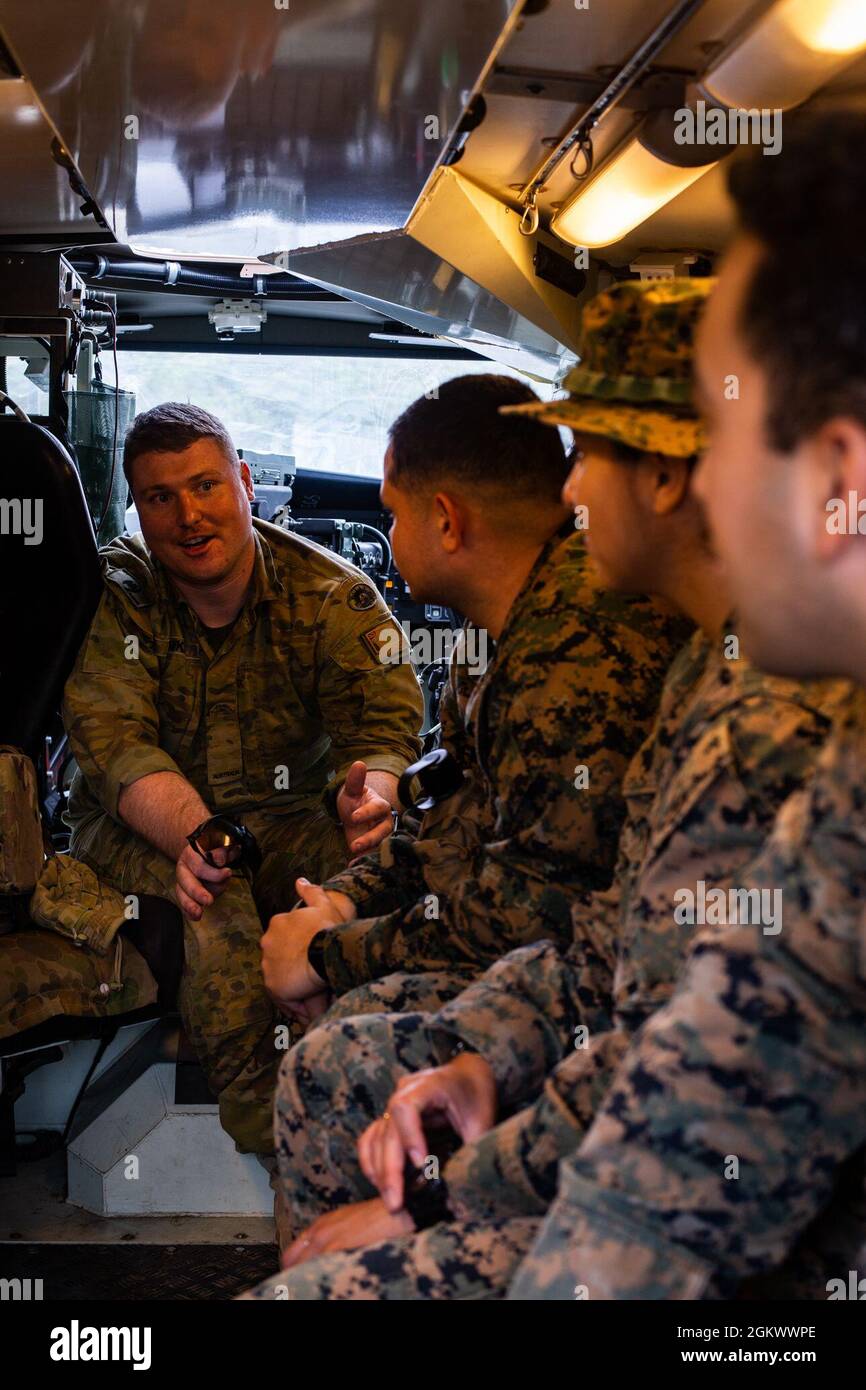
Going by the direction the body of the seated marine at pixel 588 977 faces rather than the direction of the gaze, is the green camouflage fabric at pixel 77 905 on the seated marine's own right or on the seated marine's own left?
on the seated marine's own right

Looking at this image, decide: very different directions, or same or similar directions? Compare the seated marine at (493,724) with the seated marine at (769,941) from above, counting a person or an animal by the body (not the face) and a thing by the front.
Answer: same or similar directions

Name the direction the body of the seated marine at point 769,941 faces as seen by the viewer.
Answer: to the viewer's left

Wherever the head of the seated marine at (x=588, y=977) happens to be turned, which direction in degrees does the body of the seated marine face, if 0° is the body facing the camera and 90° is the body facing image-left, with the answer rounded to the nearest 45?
approximately 90°

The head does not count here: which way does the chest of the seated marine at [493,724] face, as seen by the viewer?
to the viewer's left
